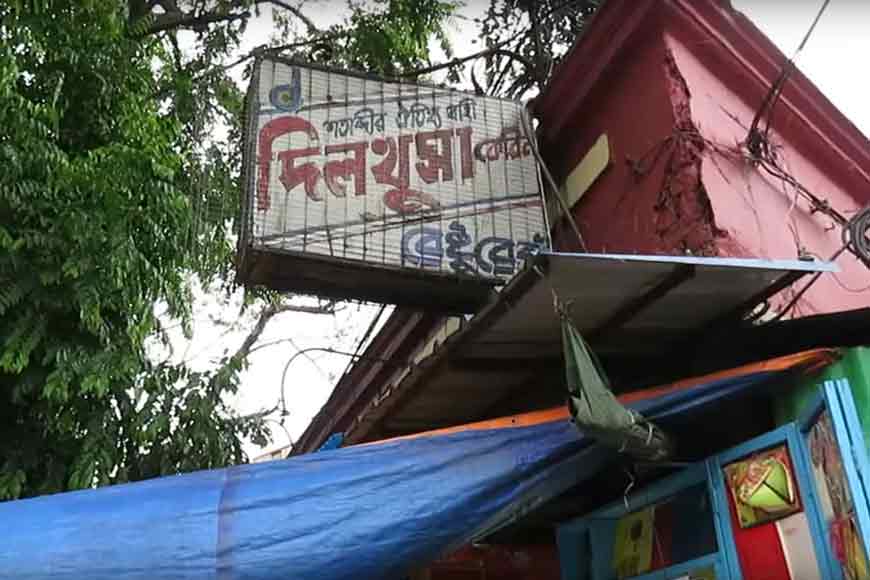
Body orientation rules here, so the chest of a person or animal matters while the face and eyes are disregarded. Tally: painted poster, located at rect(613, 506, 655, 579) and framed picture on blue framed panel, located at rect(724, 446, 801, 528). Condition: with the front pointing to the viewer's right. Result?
0

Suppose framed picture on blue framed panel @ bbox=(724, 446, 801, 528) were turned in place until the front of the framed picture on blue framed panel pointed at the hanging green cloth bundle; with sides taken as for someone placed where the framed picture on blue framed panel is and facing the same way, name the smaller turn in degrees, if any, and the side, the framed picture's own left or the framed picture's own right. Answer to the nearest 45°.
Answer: approximately 45° to the framed picture's own right

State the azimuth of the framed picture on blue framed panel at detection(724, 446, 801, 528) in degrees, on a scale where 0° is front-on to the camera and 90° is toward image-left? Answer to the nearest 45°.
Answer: approximately 0°

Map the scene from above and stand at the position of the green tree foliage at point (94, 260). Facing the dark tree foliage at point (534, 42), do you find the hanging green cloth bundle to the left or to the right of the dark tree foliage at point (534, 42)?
right

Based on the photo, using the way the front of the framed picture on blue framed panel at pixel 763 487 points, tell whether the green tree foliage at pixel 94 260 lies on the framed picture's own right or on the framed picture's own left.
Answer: on the framed picture's own right

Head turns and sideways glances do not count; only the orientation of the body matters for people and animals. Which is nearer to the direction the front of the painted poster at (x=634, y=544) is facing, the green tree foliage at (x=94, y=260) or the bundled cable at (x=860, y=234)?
the green tree foliage

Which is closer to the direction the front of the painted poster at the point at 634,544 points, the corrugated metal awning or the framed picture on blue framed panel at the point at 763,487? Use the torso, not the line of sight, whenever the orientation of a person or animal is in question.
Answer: the corrugated metal awning

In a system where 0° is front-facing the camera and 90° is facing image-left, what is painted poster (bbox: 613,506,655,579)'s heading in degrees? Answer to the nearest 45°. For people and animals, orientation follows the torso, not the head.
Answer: approximately 45°

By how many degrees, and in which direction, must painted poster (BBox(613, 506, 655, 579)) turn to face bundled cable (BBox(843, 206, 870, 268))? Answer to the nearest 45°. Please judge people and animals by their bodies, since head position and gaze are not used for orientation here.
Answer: approximately 135° to its left

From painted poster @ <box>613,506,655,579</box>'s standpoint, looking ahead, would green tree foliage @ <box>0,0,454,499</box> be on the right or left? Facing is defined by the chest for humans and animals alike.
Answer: on its right

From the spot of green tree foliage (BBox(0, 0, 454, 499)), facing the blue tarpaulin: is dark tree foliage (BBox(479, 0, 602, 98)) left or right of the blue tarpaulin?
left
